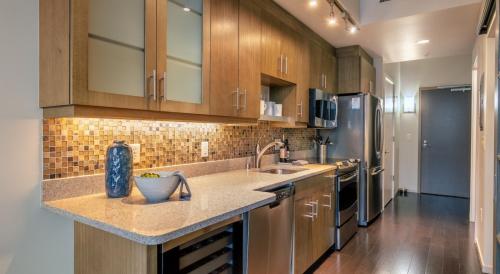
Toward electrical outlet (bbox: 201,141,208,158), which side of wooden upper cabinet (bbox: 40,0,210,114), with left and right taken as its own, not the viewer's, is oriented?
left

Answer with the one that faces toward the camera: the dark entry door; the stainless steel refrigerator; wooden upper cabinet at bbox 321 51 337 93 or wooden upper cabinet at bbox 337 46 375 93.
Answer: the dark entry door

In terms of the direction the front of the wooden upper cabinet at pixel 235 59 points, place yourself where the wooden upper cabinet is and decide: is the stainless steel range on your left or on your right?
on your left

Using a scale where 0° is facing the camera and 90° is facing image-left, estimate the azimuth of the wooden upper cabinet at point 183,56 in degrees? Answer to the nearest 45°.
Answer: approximately 315°

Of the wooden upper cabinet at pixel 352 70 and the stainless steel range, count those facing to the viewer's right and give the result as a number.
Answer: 2

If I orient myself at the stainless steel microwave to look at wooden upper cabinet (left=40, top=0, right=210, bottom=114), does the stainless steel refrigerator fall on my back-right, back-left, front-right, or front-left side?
back-left

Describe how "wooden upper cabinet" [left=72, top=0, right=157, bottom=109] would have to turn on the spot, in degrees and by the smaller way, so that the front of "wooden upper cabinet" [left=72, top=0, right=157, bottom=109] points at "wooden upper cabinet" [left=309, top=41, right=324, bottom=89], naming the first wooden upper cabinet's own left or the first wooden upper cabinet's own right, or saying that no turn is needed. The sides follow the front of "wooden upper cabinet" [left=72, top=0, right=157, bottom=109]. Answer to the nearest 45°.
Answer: approximately 90° to the first wooden upper cabinet's own left

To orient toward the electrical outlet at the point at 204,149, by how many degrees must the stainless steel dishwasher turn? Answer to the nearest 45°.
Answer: approximately 180°

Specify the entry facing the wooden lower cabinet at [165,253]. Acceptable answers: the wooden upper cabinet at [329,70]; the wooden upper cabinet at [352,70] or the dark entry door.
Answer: the dark entry door

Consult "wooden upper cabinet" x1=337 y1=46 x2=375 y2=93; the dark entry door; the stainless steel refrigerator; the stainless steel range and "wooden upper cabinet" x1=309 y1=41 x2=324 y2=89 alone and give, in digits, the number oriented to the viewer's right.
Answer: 4

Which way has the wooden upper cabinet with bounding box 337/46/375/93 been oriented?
to the viewer's right

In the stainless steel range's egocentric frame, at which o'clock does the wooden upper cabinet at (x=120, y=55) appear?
The wooden upper cabinet is roughly at 4 o'clock from the stainless steel range.

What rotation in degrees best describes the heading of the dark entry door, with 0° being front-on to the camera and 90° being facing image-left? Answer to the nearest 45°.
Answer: approximately 0°
